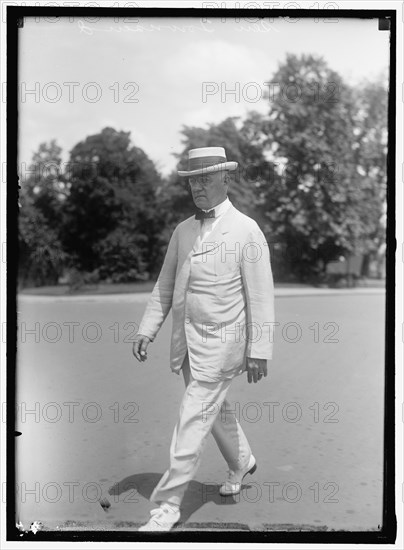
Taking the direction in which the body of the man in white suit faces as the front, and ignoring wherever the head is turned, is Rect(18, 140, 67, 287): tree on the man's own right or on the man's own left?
on the man's own right

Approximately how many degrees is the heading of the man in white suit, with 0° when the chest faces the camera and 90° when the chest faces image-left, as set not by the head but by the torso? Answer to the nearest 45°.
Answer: approximately 45°

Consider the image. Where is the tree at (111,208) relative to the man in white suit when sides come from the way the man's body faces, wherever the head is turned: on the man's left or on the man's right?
on the man's right
